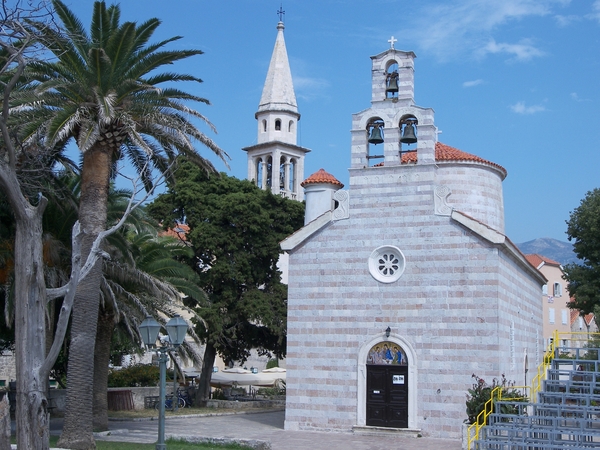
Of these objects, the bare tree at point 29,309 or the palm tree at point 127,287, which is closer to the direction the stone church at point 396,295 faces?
the bare tree

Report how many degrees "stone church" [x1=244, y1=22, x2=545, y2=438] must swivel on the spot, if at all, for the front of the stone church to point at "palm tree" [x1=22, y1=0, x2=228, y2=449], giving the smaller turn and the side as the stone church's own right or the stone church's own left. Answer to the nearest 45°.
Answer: approximately 45° to the stone church's own right

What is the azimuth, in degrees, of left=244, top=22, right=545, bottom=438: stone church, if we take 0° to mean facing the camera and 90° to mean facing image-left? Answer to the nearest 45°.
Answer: approximately 0°

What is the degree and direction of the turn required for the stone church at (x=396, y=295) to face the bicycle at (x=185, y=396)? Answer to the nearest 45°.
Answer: approximately 135° to its right

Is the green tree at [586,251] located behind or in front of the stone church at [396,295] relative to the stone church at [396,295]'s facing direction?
behind

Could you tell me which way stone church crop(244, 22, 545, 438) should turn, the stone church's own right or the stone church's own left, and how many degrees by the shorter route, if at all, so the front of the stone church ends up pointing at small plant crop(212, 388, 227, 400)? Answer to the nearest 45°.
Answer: approximately 135° to the stone church's own right

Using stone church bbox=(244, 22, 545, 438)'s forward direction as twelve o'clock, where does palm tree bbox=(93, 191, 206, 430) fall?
The palm tree is roughly at 3 o'clock from the stone church.

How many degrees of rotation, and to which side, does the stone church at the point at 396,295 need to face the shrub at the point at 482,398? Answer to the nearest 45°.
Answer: approximately 45° to its left

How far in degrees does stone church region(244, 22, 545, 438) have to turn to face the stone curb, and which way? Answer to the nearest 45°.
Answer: approximately 45° to its right

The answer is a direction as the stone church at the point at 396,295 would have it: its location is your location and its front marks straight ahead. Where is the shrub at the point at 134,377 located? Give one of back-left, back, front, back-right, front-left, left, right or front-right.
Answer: back-right
